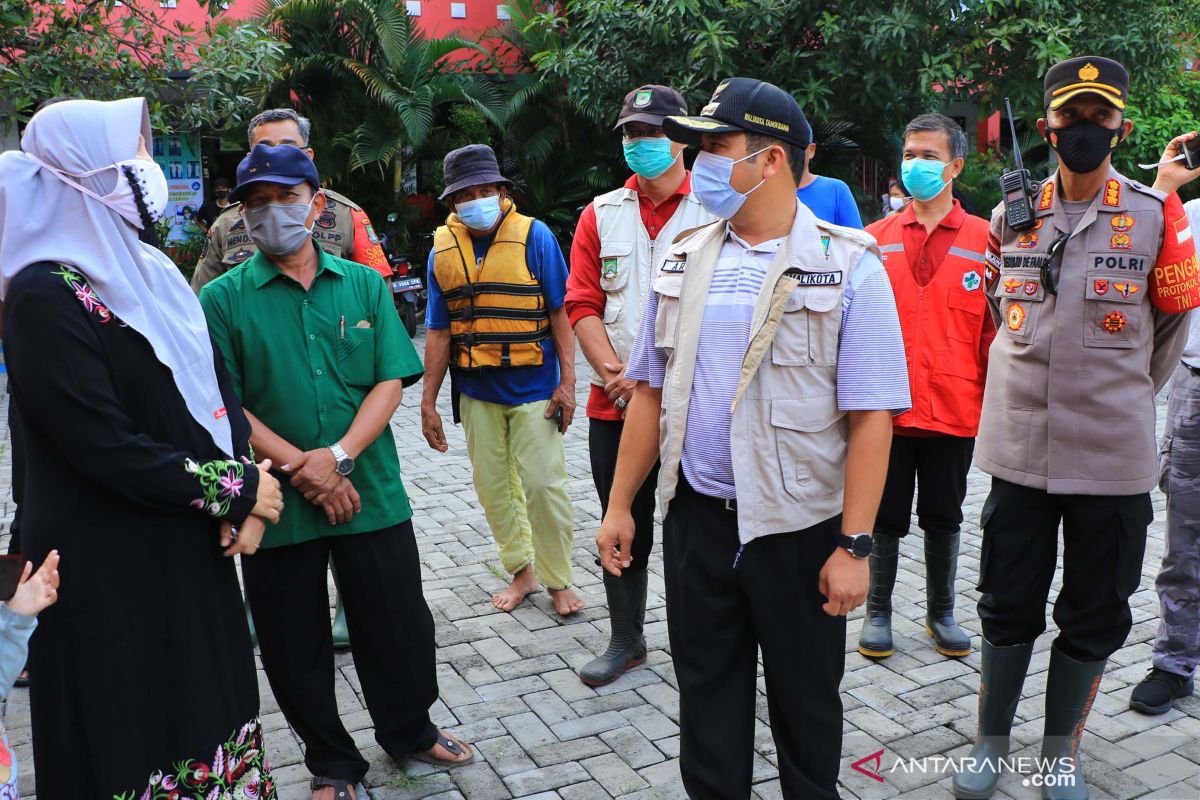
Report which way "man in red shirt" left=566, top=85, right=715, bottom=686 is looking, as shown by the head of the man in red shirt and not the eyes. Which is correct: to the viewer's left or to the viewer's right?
to the viewer's left

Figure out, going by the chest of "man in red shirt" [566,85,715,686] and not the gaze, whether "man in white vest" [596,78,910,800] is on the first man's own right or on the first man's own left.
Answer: on the first man's own left

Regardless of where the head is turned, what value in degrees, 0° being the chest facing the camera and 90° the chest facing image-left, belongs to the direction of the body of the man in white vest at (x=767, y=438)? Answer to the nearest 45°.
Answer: approximately 45°

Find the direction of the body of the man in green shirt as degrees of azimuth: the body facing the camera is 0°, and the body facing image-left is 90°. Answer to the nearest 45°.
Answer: approximately 0°

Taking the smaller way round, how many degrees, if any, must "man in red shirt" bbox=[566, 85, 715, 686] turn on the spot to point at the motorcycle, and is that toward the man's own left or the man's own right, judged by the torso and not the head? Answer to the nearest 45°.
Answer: approximately 135° to the man's own right

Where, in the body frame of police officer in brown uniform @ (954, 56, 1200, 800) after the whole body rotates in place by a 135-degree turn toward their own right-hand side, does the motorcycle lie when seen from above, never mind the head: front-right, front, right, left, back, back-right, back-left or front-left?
front

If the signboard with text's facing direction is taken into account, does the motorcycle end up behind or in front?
in front

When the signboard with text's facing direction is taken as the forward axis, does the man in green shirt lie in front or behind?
in front

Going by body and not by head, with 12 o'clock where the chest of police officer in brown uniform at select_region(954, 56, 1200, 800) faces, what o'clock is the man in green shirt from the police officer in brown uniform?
The man in green shirt is roughly at 2 o'clock from the police officer in brown uniform.

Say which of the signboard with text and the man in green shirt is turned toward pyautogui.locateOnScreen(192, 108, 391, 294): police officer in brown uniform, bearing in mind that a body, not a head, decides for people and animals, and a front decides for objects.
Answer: the signboard with text
